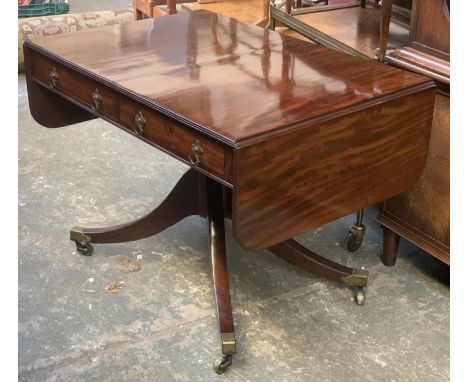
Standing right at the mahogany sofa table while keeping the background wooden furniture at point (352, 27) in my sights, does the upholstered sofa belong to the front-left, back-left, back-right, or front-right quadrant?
front-left

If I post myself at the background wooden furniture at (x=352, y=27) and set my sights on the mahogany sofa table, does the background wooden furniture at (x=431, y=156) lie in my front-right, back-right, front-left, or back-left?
front-left

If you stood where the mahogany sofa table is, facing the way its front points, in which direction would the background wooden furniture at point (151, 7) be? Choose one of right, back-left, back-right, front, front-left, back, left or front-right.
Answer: back-right

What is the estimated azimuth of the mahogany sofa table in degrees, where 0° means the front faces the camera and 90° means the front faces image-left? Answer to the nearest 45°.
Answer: approximately 45°
